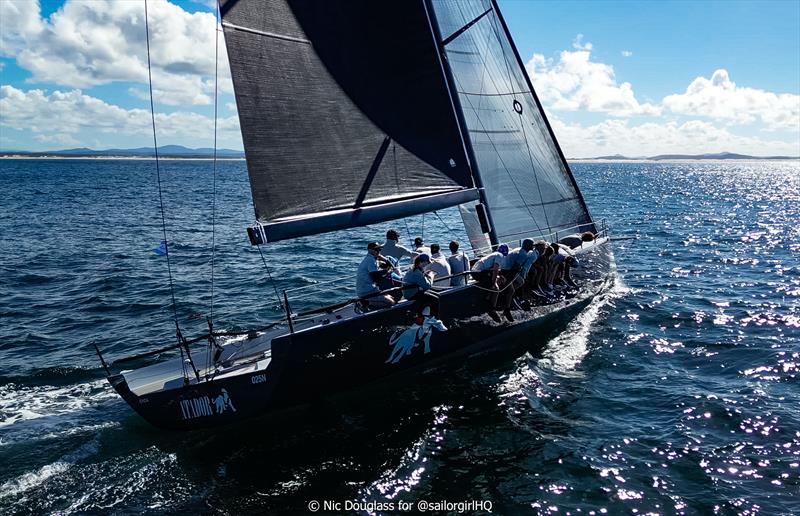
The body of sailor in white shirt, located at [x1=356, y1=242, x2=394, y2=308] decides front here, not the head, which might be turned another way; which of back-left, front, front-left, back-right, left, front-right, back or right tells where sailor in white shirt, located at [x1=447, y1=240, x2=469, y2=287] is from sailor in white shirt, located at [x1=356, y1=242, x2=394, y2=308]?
front-left

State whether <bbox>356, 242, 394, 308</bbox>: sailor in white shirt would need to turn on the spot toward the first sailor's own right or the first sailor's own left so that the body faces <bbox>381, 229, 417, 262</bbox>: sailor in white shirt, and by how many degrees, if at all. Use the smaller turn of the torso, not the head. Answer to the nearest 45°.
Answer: approximately 45° to the first sailor's own left

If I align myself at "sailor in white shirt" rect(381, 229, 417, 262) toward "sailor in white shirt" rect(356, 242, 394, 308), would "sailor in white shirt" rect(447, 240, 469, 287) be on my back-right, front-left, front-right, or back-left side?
back-left

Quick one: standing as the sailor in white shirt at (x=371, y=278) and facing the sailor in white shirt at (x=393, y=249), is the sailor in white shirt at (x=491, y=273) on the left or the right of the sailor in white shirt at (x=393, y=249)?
right

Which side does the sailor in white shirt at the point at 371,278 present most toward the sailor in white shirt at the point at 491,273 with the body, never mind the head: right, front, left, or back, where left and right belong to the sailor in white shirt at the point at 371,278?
front

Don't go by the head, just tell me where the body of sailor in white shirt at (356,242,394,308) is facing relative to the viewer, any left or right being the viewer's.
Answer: facing to the right of the viewer
